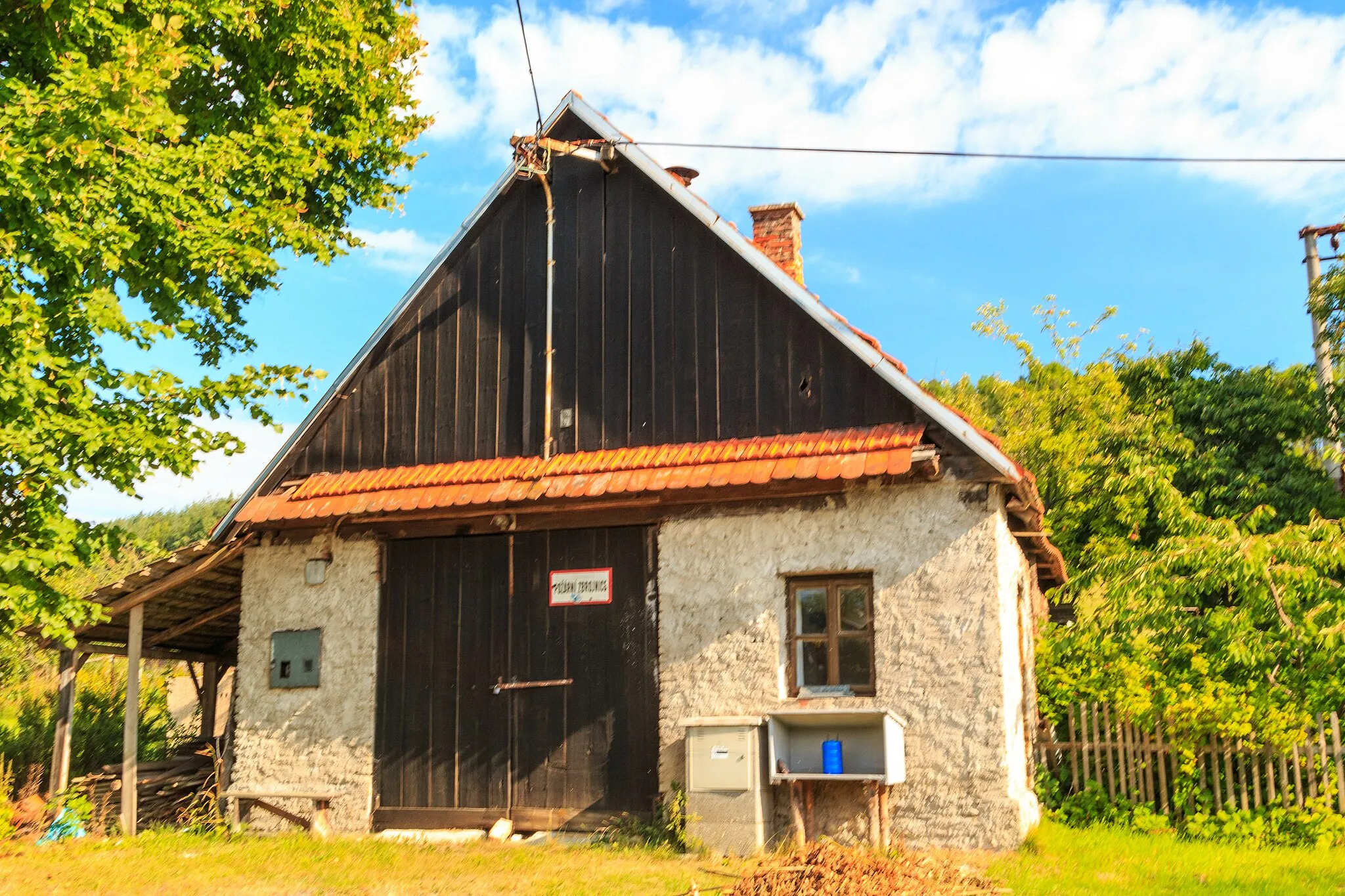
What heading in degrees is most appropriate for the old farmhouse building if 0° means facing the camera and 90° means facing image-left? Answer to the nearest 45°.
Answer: approximately 0°

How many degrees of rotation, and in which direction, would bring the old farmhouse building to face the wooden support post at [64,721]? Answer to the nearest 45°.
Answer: approximately 135° to its right

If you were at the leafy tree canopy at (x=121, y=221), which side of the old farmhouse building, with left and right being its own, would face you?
right

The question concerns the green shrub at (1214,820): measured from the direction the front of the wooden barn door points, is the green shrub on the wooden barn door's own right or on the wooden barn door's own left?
on the wooden barn door's own left

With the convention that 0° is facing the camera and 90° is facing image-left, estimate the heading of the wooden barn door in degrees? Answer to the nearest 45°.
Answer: approximately 0°

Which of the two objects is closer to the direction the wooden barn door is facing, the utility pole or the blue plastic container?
the blue plastic container

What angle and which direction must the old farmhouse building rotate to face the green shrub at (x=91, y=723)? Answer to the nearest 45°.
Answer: approximately 135° to its right
